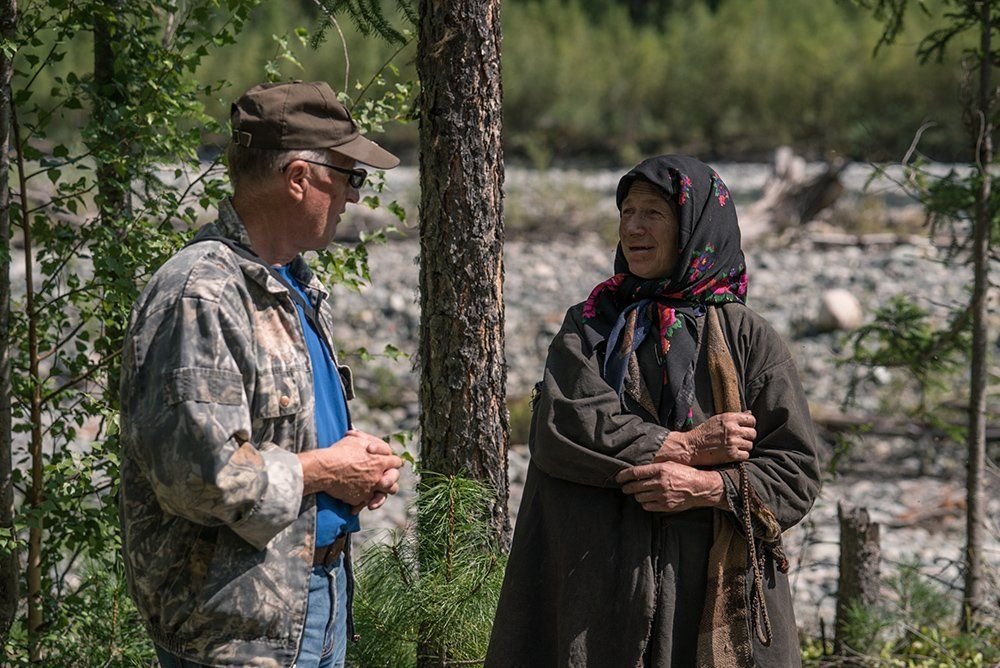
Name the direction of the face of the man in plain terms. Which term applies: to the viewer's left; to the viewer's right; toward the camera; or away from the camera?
to the viewer's right

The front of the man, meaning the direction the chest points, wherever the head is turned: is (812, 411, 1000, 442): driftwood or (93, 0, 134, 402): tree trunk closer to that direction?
the driftwood

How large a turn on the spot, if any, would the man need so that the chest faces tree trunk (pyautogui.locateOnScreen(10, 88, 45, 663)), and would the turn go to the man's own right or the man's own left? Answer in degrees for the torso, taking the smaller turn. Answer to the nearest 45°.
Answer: approximately 135° to the man's own left

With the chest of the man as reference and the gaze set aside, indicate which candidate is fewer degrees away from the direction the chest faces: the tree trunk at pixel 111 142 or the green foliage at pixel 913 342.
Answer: the green foliage

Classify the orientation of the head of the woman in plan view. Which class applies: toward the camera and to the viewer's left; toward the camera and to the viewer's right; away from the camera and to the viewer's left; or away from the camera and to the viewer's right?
toward the camera and to the viewer's left

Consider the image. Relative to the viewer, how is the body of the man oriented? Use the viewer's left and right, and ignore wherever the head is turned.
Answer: facing to the right of the viewer

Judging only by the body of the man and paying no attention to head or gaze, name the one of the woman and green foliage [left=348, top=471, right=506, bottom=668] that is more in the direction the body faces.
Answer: the woman

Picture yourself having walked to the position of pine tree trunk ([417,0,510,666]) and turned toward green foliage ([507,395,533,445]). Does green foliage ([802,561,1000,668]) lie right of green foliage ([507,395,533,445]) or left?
right

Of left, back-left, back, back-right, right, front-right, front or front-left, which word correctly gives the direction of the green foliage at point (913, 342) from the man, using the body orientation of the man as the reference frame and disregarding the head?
front-left

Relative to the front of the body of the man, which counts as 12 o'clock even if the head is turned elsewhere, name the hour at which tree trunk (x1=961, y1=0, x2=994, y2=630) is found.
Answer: The tree trunk is roughly at 11 o'clock from the man.

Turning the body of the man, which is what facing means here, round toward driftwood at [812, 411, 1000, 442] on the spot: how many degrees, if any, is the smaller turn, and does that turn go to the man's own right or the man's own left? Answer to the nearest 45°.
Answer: approximately 45° to the man's own left
